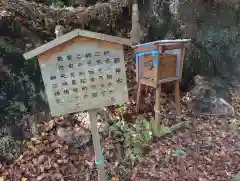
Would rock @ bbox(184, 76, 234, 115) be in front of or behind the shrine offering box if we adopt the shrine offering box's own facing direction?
behind

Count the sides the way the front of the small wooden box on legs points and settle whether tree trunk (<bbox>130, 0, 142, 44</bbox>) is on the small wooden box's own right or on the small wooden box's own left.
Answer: on the small wooden box's own right

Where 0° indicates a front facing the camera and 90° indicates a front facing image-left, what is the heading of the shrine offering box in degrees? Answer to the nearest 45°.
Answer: approximately 45°

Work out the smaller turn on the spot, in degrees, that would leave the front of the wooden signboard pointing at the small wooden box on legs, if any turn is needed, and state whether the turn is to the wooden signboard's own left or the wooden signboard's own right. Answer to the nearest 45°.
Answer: approximately 135° to the wooden signboard's own left

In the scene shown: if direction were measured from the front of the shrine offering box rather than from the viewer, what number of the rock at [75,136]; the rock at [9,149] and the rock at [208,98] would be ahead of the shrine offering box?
2

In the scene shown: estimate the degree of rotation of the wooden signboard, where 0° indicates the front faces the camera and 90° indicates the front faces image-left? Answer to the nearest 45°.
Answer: approximately 0°

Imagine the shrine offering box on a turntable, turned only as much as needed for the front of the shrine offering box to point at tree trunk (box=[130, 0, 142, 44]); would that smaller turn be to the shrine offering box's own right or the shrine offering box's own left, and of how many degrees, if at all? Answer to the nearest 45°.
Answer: approximately 135° to the shrine offering box's own right
